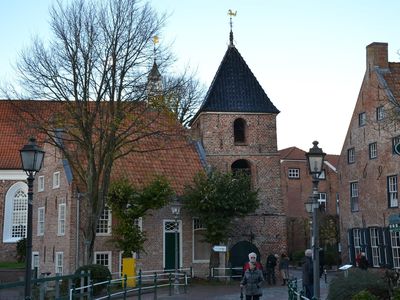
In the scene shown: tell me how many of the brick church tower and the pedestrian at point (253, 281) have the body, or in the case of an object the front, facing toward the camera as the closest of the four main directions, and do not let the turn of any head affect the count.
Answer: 2

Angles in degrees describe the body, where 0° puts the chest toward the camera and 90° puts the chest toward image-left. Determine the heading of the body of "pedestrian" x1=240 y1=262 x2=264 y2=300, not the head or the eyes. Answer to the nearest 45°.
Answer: approximately 0°

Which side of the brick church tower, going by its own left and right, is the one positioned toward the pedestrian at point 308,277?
front

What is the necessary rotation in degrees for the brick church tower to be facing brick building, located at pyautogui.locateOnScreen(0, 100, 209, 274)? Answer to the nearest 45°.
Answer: approximately 90° to its right

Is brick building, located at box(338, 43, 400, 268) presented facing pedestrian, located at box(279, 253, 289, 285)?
yes

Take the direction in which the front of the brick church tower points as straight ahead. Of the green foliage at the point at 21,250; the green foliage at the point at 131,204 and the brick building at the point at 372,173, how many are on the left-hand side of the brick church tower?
1

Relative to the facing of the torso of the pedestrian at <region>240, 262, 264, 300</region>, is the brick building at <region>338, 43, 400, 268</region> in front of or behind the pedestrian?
behind

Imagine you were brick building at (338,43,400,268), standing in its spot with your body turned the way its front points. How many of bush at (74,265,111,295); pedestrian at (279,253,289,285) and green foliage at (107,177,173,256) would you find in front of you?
3

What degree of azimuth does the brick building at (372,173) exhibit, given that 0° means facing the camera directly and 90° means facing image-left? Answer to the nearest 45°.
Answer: approximately 45°

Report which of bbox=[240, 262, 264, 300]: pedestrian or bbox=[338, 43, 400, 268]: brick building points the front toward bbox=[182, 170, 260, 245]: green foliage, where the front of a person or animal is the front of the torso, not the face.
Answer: the brick building

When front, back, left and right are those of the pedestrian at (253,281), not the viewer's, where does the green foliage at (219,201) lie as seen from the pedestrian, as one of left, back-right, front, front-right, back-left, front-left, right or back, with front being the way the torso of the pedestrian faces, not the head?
back

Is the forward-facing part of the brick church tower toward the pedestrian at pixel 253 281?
yes

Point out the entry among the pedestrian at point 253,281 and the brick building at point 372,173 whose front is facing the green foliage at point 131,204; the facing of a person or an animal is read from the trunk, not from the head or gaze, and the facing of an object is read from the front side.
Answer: the brick building

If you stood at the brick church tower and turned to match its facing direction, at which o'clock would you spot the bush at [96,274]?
The bush is roughly at 1 o'clock from the brick church tower.
